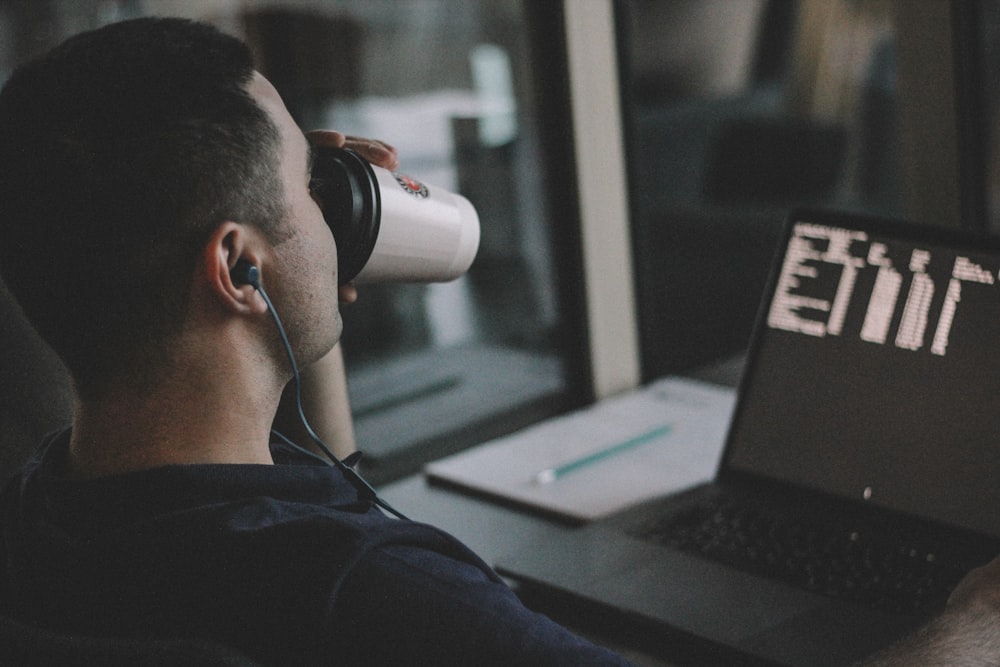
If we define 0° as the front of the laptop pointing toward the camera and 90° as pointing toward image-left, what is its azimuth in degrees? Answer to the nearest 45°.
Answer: approximately 45°

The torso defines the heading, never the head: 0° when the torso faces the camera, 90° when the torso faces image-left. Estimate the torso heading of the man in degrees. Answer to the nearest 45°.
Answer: approximately 225°

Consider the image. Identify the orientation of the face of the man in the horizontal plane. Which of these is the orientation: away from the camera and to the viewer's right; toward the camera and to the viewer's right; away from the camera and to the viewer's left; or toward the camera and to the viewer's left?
away from the camera and to the viewer's right

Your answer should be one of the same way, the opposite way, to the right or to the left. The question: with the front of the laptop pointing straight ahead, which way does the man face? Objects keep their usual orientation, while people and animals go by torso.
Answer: the opposite way

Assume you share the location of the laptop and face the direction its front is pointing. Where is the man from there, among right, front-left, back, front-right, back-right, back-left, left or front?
front

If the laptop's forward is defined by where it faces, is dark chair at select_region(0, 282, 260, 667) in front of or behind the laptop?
in front

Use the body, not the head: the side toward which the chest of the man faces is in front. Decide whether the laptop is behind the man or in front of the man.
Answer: in front
